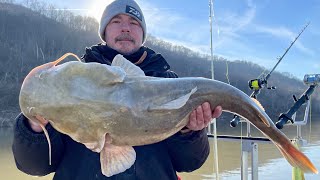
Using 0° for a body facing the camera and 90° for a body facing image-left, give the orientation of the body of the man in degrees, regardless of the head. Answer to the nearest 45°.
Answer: approximately 0°

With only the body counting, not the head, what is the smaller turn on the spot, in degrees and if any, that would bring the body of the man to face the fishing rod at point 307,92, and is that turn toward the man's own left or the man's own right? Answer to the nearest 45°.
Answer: approximately 135° to the man's own left
